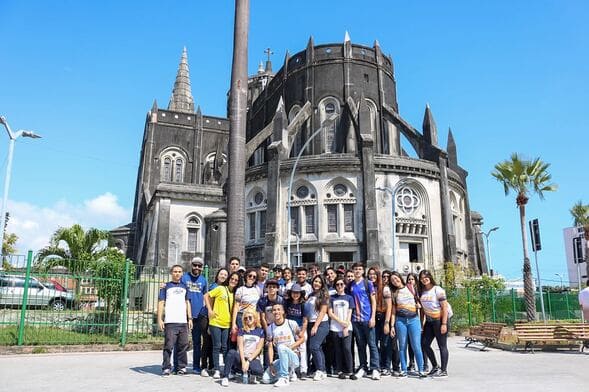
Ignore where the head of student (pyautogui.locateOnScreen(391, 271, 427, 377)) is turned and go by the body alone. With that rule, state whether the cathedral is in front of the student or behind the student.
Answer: behind

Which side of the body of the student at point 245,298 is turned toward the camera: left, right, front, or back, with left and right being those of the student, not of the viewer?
front

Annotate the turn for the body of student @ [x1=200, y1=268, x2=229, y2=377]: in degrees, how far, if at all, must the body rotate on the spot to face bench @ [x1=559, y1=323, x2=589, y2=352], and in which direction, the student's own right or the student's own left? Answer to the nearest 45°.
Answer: approximately 90° to the student's own left

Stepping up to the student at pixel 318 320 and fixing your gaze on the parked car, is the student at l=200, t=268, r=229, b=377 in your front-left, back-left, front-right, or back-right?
front-left

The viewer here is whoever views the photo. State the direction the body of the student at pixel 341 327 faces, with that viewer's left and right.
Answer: facing the viewer

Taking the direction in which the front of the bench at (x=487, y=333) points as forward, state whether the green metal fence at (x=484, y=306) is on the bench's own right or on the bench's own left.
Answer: on the bench's own right

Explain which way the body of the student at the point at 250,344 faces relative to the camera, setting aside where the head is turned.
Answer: toward the camera
